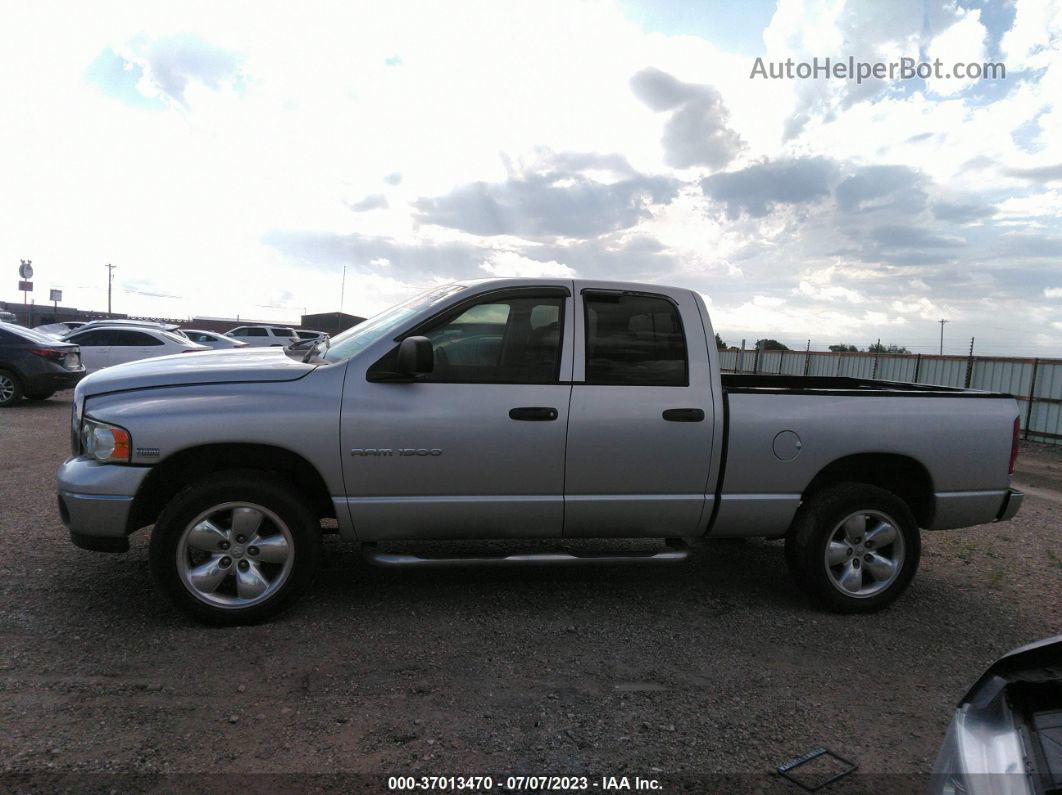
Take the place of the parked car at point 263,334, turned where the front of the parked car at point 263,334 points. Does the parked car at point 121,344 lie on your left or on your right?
on your left

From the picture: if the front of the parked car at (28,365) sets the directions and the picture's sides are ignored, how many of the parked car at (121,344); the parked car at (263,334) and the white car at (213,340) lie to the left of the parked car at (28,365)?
0

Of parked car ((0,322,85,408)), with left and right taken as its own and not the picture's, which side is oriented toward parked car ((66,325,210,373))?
right

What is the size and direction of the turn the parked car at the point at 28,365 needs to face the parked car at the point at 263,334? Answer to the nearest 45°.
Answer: approximately 90° to its right

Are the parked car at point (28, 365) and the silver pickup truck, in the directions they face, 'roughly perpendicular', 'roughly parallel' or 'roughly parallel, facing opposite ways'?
roughly parallel

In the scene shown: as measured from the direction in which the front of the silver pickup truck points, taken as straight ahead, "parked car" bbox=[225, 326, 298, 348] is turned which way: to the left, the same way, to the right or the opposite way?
the same way

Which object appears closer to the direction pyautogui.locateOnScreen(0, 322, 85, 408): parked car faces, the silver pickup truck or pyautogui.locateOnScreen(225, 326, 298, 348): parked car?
the parked car

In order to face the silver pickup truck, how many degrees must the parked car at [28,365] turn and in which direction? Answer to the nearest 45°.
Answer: approximately 135° to its left

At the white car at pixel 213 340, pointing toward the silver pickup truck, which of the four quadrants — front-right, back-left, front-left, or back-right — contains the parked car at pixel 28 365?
front-right

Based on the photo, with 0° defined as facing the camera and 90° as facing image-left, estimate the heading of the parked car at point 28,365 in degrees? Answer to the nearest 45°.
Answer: approximately 135°

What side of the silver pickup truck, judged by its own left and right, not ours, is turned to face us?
left

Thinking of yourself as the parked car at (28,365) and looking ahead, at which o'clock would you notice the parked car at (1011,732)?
the parked car at (1011,732) is roughly at 7 o'clock from the parked car at (28,365).

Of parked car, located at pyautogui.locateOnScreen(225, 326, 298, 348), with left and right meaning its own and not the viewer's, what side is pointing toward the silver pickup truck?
left

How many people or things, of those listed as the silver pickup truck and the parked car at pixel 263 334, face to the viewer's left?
2

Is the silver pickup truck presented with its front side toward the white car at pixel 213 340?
no

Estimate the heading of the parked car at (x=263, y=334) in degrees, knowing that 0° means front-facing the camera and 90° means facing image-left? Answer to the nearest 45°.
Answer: approximately 90°
